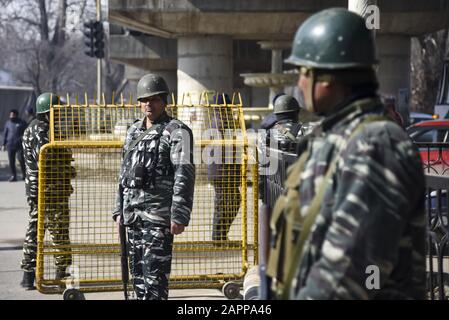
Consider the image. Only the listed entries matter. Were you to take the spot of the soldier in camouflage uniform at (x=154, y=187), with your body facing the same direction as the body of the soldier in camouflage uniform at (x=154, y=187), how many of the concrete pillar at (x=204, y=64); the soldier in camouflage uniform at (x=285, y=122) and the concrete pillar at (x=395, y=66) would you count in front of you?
0

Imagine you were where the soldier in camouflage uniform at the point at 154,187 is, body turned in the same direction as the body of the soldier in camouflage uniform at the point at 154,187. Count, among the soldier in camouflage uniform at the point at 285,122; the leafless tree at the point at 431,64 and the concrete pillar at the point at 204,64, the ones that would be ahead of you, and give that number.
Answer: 0

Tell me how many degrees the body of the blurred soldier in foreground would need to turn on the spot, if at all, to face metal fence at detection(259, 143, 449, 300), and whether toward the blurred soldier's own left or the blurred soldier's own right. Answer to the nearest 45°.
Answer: approximately 90° to the blurred soldier's own right

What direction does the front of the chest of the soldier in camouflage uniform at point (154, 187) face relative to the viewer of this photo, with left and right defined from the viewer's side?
facing the viewer and to the left of the viewer

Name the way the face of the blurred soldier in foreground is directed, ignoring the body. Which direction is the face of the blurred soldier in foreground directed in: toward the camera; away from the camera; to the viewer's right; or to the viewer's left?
to the viewer's left

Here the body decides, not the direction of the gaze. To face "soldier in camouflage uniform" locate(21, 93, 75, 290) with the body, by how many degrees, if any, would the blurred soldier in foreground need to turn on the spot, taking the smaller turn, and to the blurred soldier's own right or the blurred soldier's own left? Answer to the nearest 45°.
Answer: approximately 45° to the blurred soldier's own right

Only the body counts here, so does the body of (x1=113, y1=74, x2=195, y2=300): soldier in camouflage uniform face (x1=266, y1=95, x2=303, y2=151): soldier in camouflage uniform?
no

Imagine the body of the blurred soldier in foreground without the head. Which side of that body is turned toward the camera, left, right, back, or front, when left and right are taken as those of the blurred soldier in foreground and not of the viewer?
left

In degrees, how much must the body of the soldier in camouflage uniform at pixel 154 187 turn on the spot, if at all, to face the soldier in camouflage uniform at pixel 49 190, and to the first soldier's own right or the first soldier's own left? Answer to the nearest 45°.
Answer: approximately 90° to the first soldier's own right

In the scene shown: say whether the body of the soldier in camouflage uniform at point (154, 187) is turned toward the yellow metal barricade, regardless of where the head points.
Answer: no

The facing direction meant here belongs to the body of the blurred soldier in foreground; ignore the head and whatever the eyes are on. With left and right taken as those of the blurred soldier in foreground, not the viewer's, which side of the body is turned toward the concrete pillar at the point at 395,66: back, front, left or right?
right

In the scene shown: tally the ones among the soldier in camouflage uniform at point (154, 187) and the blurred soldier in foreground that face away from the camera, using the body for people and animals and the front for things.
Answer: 0

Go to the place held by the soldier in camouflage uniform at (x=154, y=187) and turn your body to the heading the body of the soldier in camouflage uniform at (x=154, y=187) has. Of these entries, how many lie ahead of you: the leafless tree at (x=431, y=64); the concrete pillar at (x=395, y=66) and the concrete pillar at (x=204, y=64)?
0

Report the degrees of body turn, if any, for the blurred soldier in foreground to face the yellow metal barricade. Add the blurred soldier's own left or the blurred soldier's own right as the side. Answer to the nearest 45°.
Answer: approximately 45° to the blurred soldier's own right

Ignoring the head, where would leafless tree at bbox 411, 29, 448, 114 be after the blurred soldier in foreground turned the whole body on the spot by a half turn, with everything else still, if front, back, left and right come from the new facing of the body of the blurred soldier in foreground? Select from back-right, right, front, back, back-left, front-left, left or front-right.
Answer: left
